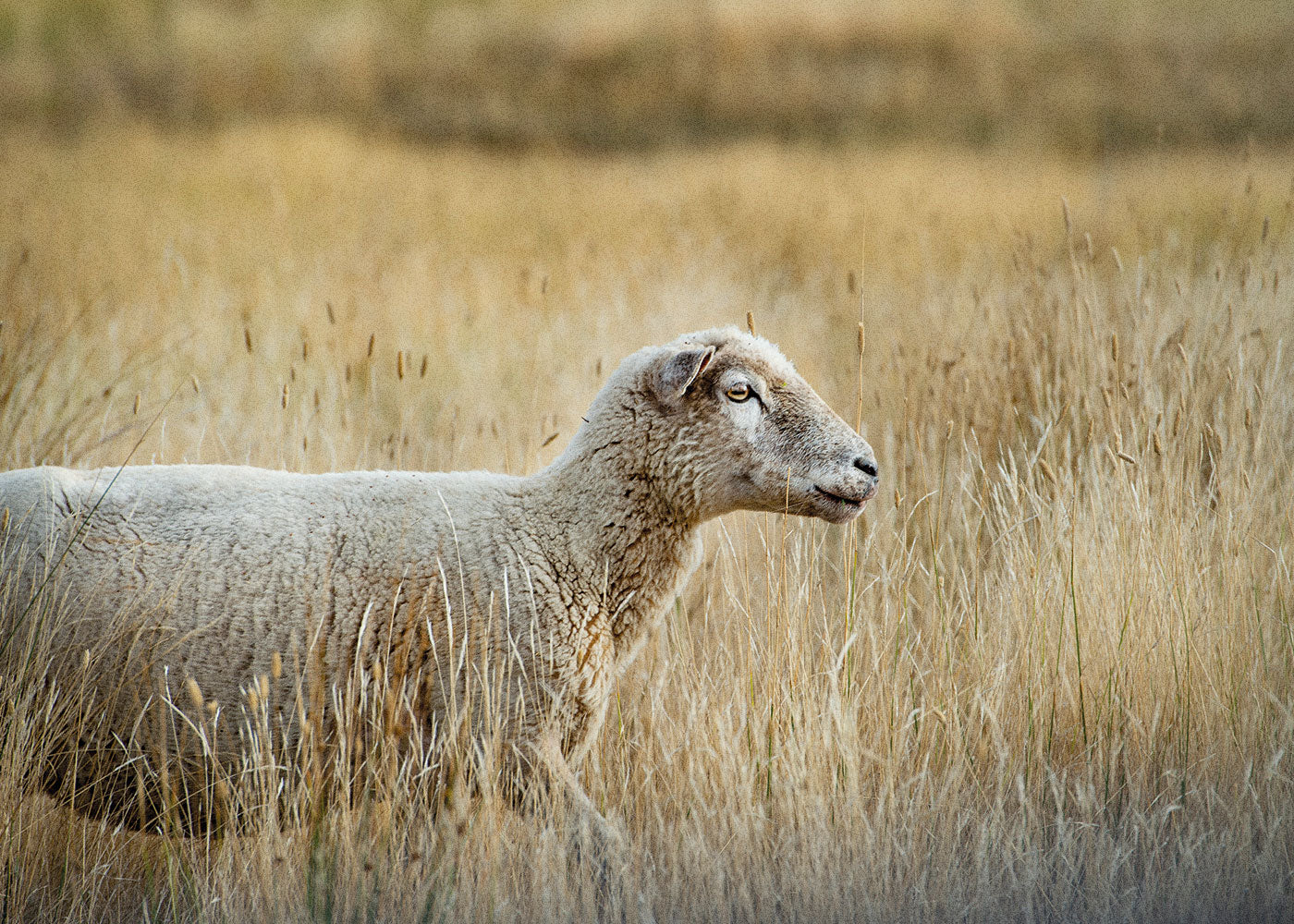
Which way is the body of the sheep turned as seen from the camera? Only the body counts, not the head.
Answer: to the viewer's right
